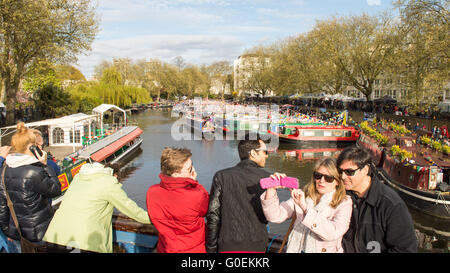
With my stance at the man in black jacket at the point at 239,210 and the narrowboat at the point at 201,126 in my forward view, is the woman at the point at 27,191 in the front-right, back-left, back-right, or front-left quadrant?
front-left

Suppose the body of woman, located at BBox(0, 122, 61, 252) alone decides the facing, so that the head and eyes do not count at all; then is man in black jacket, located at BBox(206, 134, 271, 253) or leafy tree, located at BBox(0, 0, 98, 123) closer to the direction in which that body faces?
the leafy tree

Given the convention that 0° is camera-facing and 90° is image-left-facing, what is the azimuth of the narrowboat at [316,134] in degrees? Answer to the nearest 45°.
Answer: approximately 90°

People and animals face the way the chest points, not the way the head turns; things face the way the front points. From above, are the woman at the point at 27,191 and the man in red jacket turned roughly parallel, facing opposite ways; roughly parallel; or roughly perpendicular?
roughly parallel

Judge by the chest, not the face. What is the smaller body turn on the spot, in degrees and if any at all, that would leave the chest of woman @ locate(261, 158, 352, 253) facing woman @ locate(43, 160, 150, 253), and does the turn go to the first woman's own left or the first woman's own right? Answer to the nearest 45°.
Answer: approximately 45° to the first woman's own right

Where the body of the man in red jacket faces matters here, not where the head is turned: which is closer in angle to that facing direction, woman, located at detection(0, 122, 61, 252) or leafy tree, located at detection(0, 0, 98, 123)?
the leafy tree

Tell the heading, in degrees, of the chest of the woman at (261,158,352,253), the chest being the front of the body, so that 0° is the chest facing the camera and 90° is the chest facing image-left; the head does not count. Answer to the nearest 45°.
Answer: approximately 45°

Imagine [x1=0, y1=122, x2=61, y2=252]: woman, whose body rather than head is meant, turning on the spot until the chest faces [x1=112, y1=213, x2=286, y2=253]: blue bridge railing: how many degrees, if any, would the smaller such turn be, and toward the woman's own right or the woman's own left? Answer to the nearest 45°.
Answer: approximately 45° to the woman's own right

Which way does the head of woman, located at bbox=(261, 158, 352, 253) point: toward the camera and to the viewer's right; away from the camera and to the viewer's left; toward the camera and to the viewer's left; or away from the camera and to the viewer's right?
toward the camera and to the viewer's left

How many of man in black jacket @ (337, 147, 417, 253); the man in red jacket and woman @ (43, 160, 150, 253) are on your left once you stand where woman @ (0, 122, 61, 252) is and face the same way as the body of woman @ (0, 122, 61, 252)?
0
